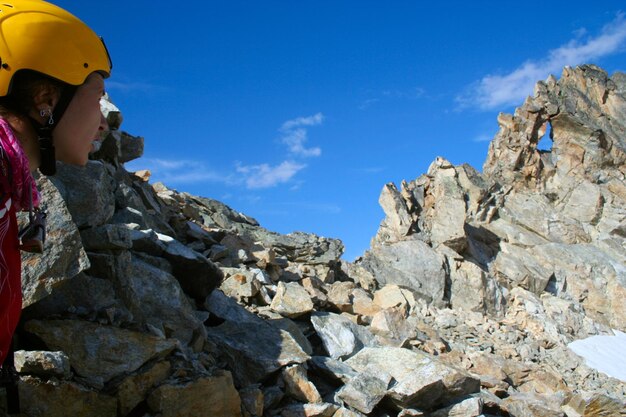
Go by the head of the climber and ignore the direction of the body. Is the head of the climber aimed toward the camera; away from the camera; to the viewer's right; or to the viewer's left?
to the viewer's right
